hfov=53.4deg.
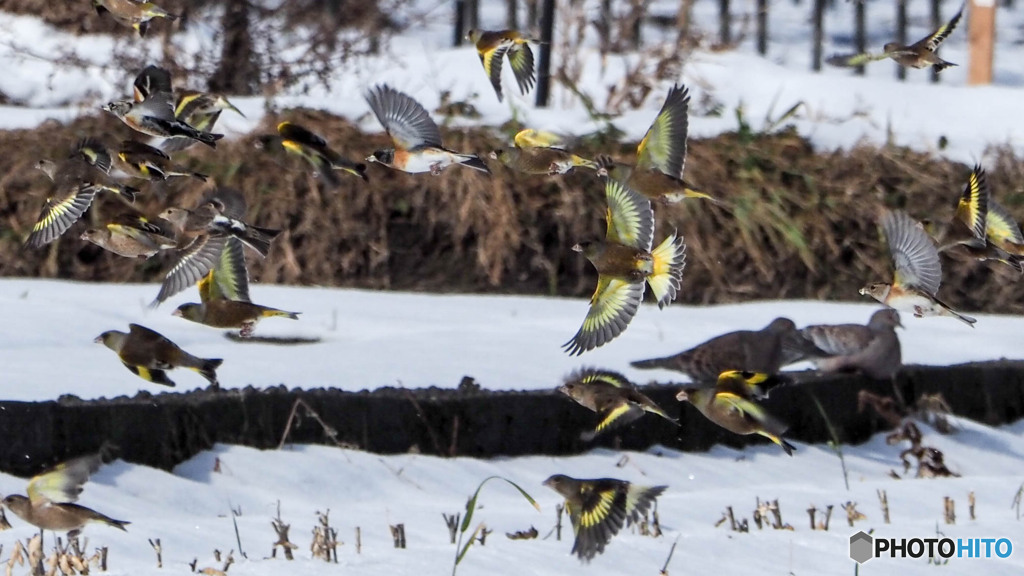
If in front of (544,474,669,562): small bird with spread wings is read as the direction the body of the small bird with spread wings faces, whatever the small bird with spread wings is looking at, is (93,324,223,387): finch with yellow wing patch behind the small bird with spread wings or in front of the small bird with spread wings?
in front

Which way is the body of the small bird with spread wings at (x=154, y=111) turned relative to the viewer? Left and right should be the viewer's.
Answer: facing to the left of the viewer

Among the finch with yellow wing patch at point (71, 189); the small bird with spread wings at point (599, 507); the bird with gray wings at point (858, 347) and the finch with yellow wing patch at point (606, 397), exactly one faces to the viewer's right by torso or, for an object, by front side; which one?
the bird with gray wings

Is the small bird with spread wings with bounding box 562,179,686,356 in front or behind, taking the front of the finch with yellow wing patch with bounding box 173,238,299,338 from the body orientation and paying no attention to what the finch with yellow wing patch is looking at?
behind

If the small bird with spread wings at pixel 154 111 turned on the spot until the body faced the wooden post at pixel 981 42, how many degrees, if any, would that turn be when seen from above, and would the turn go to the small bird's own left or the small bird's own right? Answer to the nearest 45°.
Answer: approximately 135° to the small bird's own right

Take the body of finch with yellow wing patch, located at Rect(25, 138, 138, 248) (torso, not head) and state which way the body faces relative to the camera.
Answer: to the viewer's left

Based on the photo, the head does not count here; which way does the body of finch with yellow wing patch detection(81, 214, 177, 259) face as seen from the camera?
to the viewer's left

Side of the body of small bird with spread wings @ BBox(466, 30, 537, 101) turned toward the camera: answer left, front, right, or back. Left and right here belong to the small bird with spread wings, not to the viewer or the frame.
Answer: left

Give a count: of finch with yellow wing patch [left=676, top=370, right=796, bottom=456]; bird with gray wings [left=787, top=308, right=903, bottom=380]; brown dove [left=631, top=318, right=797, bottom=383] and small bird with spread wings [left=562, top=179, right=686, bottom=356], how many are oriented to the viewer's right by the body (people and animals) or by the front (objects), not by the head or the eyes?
2

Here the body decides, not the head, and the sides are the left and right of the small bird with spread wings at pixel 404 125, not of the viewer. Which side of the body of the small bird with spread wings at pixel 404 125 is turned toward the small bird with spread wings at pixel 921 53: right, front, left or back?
back

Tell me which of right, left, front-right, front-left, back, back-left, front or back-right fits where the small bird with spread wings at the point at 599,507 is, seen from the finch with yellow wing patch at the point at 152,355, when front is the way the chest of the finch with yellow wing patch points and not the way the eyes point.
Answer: back-left

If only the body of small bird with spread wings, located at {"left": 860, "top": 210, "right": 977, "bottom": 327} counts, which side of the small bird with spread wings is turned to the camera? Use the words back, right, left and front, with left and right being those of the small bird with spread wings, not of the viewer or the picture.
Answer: left

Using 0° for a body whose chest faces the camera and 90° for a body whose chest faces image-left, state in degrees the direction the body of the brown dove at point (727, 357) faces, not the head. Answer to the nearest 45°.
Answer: approximately 270°
